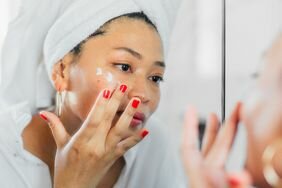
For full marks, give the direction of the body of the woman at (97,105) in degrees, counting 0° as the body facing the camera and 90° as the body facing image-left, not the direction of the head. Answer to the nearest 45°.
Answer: approximately 315°

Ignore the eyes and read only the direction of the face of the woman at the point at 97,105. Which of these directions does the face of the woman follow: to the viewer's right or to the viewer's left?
to the viewer's right
